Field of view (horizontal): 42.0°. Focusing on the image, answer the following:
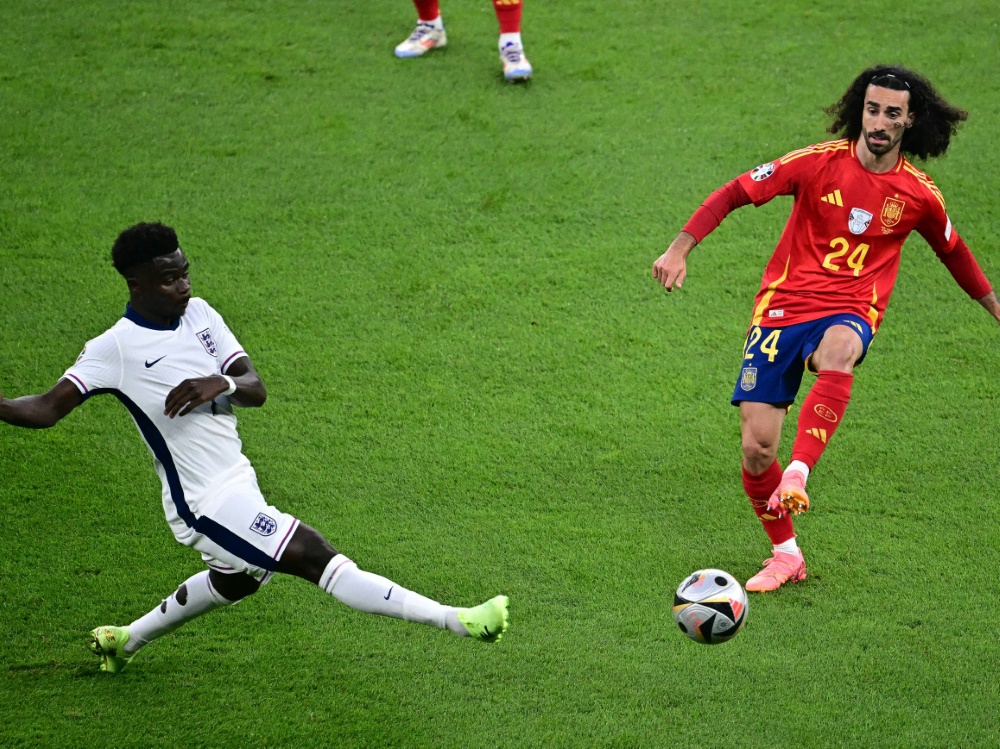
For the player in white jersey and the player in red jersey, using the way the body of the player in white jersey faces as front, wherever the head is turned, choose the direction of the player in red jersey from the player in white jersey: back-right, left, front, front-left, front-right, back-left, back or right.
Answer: front-left

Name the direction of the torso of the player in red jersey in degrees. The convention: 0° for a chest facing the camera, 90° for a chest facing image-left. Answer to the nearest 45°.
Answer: approximately 0°

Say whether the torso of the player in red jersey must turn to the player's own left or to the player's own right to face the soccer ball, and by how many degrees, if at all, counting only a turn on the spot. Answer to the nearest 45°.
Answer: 0° — they already face it

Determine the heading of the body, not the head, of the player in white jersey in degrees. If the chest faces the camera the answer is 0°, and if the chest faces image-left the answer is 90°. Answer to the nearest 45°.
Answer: approximately 315°

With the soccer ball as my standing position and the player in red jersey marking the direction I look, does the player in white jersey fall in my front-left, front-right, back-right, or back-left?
back-left

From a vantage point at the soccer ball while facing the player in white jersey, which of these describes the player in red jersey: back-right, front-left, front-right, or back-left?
back-right

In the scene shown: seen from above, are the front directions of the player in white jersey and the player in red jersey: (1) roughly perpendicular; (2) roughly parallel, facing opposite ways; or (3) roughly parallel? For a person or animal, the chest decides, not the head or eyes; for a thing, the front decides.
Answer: roughly perpendicular

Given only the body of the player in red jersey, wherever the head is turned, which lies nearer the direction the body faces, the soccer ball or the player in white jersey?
the soccer ball
